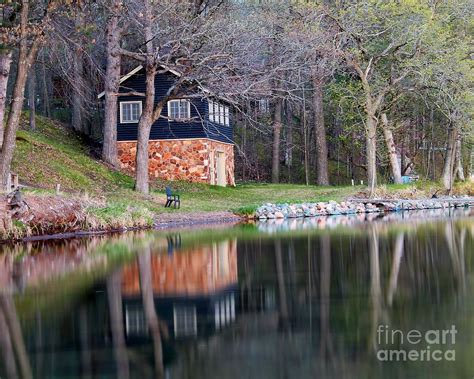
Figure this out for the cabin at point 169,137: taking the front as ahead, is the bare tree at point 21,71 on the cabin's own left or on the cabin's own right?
on the cabin's own right

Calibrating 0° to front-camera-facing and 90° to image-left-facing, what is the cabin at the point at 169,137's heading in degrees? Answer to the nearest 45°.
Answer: approximately 315°
